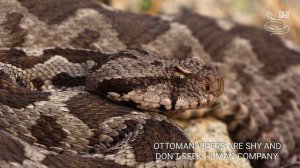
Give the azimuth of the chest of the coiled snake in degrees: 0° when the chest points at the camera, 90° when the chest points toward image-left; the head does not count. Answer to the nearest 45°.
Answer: approximately 270°
